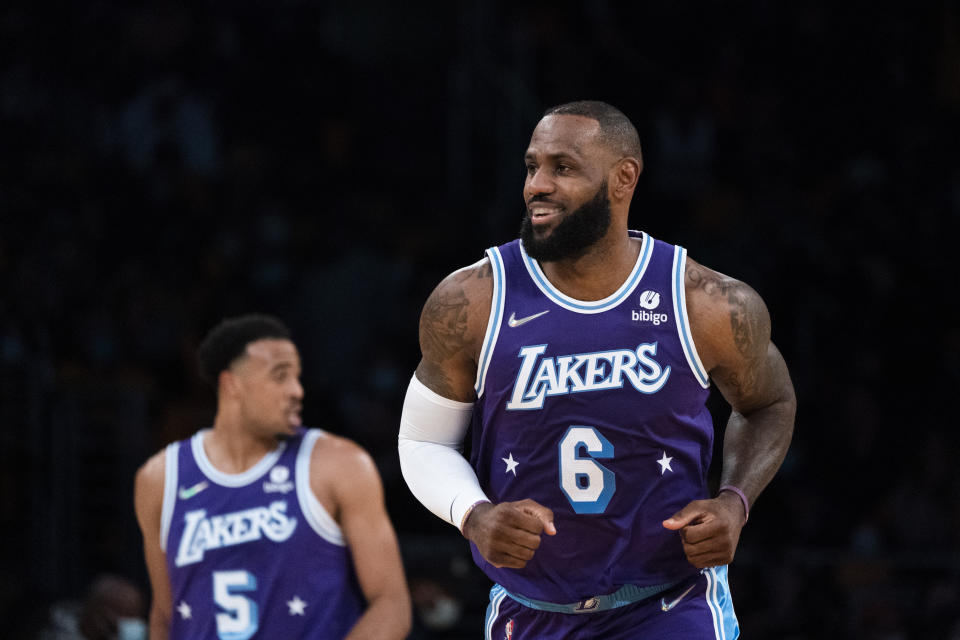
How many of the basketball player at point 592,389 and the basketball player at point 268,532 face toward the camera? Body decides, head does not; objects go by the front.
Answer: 2

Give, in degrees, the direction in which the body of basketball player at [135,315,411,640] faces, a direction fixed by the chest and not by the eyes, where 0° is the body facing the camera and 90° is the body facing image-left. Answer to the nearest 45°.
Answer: approximately 0°

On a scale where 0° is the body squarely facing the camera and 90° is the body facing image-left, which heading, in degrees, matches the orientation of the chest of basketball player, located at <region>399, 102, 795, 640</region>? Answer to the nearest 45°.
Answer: approximately 0°

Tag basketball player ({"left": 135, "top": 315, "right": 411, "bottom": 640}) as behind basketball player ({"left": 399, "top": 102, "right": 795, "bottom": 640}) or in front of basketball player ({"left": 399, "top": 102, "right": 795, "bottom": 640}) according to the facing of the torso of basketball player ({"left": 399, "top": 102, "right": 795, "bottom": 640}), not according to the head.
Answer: behind

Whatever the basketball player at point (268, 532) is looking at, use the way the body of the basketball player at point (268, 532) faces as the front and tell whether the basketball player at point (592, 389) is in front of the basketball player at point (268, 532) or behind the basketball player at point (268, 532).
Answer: in front
